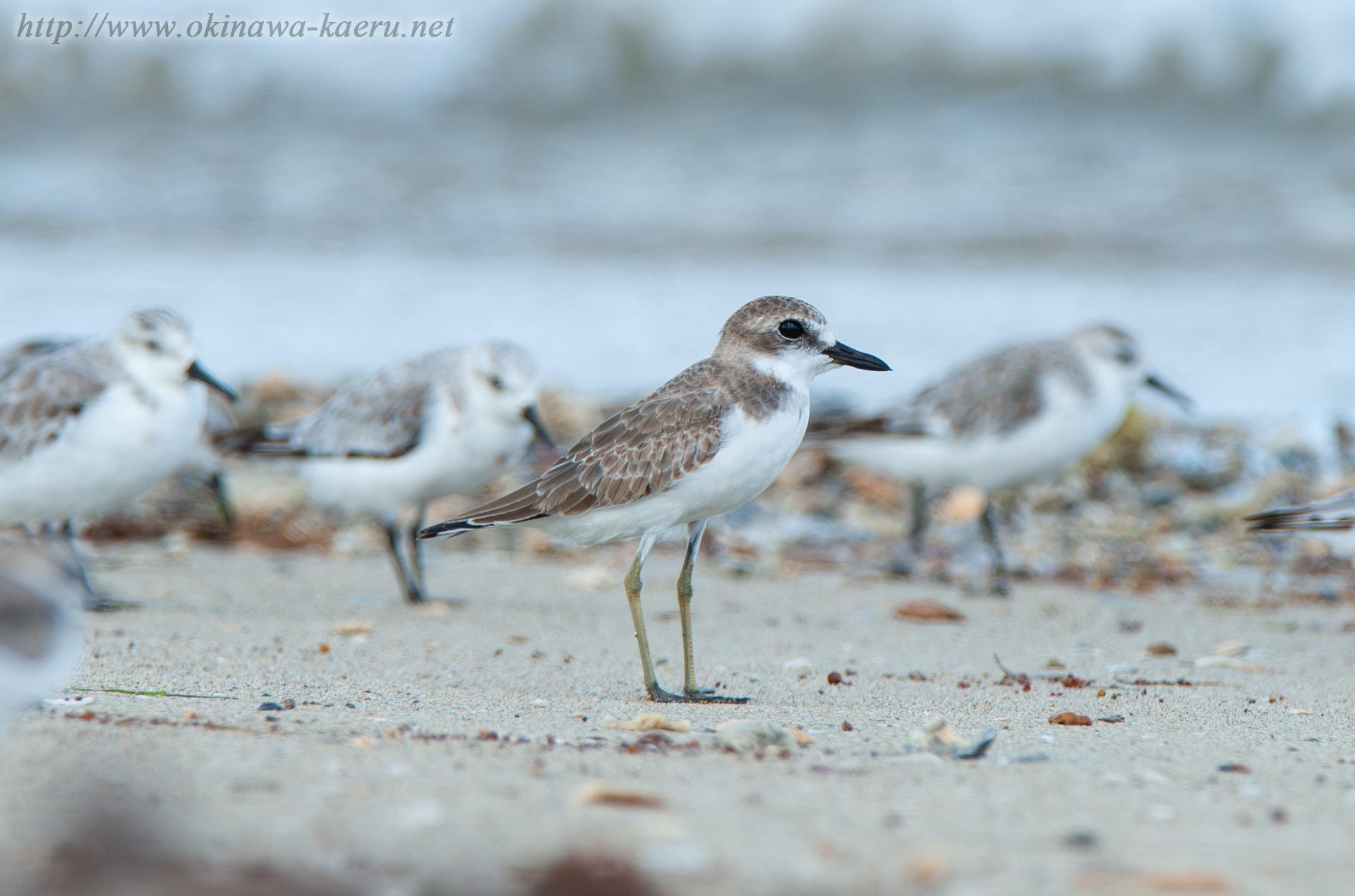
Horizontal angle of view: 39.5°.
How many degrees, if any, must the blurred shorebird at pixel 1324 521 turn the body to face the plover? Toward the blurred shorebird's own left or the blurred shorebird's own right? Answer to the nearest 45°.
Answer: approximately 135° to the blurred shorebird's own right

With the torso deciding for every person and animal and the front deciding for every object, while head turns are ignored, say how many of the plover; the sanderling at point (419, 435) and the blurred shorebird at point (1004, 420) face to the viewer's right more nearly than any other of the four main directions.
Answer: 3

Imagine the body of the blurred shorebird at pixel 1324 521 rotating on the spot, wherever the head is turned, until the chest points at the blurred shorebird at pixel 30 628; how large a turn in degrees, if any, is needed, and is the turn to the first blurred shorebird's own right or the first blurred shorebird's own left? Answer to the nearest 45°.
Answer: approximately 135° to the first blurred shorebird's own right

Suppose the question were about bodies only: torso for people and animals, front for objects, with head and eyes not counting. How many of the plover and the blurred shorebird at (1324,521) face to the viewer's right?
2

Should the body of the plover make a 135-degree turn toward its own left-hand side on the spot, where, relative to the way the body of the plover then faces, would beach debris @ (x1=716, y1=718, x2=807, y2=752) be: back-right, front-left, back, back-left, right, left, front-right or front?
back-left

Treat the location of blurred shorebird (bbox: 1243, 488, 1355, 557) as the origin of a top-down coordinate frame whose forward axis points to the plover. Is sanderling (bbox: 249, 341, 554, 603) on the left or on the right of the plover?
right

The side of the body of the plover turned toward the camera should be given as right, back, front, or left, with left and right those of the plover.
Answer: right

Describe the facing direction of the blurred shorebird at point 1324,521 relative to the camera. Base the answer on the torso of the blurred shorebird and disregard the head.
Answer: to the viewer's right

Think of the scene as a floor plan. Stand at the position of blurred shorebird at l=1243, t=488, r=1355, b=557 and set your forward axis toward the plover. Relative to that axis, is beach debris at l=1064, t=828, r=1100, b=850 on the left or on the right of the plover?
left

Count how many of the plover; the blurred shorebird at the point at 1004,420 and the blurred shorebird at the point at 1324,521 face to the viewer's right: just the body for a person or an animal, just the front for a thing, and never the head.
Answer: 3

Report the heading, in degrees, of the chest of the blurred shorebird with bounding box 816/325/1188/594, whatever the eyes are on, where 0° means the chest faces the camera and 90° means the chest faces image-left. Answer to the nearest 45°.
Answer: approximately 270°

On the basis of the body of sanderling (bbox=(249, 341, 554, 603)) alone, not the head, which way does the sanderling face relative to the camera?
to the viewer's right
